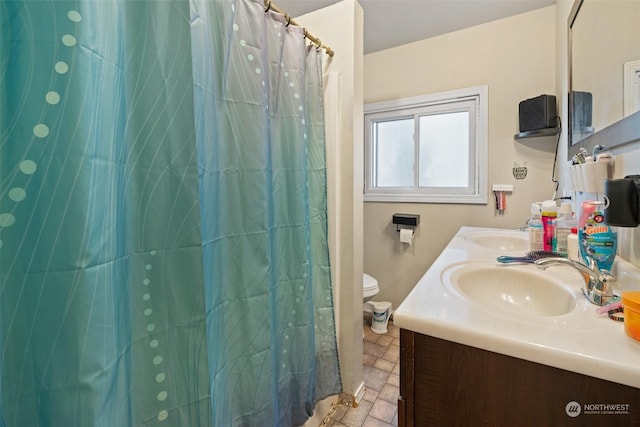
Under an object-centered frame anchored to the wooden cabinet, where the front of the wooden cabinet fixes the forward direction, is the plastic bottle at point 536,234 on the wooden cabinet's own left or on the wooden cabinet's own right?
on the wooden cabinet's own right

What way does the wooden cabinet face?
to the viewer's left

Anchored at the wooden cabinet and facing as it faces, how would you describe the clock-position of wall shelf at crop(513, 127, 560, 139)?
The wall shelf is roughly at 3 o'clock from the wooden cabinet.

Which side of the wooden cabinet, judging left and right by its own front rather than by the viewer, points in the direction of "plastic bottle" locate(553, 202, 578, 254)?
right

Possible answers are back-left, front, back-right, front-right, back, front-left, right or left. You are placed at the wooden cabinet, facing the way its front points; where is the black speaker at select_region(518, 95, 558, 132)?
right

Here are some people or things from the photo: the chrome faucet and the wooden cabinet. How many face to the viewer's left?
2

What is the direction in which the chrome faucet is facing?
to the viewer's left

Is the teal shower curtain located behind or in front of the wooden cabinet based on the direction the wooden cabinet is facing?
in front

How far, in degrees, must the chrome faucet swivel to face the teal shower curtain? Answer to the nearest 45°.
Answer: approximately 45° to its left

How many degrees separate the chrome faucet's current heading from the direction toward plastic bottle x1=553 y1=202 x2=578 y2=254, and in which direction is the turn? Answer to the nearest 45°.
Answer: approximately 90° to its right

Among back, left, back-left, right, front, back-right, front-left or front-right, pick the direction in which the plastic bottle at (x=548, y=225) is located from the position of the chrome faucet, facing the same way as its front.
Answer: right
